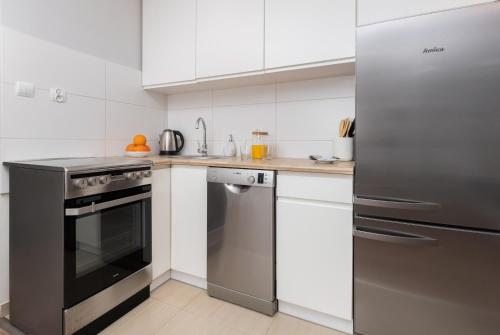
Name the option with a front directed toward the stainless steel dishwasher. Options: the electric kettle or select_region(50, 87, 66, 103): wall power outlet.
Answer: the wall power outlet

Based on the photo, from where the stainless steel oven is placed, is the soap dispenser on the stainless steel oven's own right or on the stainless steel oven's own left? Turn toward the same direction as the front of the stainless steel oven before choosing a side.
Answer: on the stainless steel oven's own left

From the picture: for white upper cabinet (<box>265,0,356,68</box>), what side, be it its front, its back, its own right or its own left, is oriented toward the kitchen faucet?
right

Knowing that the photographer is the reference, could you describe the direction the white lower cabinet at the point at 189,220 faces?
facing the viewer and to the left of the viewer

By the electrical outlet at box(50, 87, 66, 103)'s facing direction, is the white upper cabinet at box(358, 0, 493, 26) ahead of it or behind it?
ahead

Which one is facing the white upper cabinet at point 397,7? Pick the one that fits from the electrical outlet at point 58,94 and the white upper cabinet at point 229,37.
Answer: the electrical outlet

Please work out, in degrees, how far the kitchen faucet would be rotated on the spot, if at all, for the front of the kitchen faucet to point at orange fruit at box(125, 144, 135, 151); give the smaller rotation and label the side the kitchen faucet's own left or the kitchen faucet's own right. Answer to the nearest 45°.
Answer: approximately 45° to the kitchen faucet's own right

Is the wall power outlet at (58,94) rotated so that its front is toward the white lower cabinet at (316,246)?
yes

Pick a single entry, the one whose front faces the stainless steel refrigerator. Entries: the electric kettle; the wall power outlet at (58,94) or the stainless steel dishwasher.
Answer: the wall power outlet

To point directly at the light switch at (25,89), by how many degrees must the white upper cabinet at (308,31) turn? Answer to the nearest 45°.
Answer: approximately 45° to its right
